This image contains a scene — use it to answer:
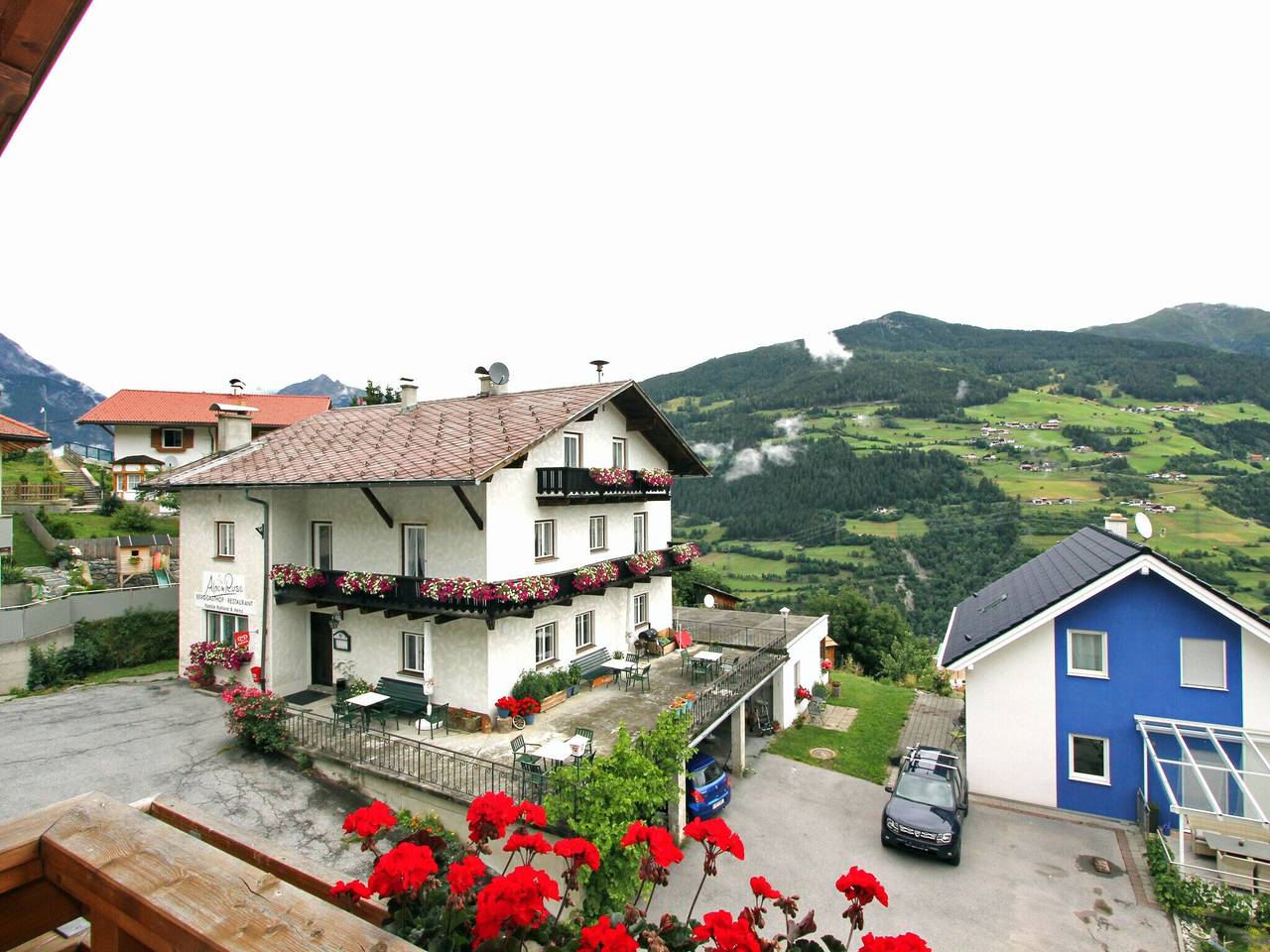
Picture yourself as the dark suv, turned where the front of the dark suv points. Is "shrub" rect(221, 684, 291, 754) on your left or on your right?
on your right

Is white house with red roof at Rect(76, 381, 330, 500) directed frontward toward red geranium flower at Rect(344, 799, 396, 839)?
yes

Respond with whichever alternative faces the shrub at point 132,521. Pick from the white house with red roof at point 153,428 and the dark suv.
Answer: the white house with red roof

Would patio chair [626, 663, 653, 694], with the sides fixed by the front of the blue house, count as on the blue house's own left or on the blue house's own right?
on the blue house's own right

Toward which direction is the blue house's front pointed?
toward the camera

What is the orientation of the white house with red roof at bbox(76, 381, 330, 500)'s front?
toward the camera

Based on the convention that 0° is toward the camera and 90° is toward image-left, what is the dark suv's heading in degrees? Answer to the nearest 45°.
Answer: approximately 0°

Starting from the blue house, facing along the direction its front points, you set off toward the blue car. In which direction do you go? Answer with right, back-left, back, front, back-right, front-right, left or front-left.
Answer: front-right

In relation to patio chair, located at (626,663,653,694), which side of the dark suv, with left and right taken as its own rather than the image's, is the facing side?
right

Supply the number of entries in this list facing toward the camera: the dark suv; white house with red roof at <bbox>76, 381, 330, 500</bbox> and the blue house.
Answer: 3

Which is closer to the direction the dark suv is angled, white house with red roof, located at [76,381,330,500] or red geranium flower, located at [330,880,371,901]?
the red geranium flower

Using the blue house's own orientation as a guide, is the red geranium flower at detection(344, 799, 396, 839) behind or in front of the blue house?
in front

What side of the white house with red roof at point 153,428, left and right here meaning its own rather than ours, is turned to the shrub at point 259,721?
front

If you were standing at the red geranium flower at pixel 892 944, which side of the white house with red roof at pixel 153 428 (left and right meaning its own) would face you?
front

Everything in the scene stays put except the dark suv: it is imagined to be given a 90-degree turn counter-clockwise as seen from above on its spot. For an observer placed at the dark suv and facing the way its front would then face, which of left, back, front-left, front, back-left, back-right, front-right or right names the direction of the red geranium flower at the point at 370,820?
right
